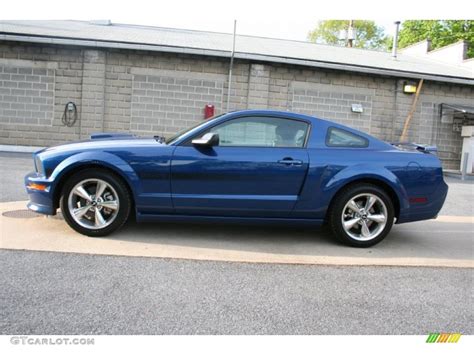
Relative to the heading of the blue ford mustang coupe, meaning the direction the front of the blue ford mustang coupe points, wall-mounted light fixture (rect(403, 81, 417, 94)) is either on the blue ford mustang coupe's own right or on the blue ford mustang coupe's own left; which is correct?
on the blue ford mustang coupe's own right

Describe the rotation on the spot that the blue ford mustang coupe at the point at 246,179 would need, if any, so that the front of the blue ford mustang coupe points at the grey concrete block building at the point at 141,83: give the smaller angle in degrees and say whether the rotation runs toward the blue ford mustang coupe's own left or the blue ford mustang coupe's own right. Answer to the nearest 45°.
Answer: approximately 90° to the blue ford mustang coupe's own right

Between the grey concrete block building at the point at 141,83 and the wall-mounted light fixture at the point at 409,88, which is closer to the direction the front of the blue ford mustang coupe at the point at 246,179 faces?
the grey concrete block building

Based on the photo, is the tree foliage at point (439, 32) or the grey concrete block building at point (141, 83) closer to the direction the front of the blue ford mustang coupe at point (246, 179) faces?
the grey concrete block building

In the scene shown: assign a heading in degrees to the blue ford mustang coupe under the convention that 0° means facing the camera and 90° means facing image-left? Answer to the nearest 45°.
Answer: approximately 90°

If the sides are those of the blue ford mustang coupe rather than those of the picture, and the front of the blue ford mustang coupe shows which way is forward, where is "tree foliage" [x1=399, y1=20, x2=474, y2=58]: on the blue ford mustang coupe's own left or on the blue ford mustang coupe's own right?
on the blue ford mustang coupe's own right
